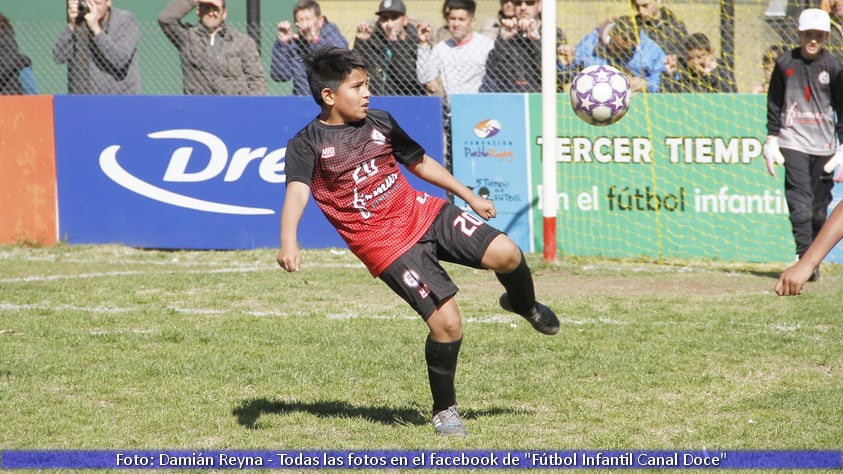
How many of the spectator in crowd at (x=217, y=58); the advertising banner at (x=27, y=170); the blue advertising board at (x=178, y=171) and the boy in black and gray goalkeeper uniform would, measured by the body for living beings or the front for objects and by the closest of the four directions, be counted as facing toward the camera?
4

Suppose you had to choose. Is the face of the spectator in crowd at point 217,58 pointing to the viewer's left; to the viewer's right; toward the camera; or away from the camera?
toward the camera

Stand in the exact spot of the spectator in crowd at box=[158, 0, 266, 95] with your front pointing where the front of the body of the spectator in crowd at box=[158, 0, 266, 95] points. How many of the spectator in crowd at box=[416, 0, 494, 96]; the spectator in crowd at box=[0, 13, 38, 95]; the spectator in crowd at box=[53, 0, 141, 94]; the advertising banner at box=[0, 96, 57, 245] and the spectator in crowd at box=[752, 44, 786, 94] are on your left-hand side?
2

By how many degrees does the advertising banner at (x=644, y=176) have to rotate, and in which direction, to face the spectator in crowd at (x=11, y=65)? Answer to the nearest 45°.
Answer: approximately 90° to its right

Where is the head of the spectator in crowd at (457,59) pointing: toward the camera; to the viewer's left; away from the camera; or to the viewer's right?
toward the camera

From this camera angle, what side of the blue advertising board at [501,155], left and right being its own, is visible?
front

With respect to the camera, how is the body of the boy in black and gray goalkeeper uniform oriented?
toward the camera

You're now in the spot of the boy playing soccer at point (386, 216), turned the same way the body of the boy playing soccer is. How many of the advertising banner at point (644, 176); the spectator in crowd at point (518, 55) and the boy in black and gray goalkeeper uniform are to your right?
0

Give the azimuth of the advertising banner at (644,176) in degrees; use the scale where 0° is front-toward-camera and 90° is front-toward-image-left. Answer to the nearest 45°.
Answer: approximately 0°

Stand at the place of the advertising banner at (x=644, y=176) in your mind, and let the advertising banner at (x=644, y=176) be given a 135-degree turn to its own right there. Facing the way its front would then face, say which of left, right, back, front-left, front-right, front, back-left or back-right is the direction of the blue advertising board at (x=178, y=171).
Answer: front-left

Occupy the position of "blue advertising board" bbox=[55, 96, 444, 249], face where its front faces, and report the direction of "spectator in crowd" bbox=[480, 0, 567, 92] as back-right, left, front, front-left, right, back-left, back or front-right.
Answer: left

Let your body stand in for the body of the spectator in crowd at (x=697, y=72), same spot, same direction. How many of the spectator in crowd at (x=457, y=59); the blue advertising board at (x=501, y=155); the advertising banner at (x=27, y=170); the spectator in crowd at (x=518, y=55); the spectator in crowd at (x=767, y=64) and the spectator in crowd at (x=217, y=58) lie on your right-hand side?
5

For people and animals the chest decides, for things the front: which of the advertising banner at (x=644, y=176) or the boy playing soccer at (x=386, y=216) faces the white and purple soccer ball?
the advertising banner

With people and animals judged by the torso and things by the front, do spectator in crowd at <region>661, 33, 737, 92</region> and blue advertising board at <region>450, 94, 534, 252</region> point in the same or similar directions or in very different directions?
same or similar directions

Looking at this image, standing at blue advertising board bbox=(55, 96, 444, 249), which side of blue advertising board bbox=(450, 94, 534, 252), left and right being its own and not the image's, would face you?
right

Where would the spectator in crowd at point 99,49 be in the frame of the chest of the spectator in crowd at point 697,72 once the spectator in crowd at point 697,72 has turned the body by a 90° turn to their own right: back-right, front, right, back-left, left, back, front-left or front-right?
front

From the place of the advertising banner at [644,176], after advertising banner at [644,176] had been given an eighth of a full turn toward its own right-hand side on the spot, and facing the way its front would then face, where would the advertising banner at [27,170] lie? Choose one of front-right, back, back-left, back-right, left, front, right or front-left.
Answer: front-right
